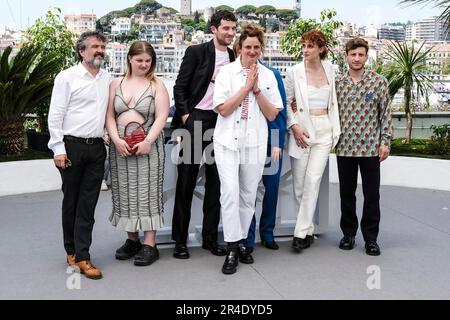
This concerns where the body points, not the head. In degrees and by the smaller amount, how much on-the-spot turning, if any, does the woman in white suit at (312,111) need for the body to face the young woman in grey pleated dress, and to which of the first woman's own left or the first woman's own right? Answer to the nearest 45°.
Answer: approximately 90° to the first woman's own right

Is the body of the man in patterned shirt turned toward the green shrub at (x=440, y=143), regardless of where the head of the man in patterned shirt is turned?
no

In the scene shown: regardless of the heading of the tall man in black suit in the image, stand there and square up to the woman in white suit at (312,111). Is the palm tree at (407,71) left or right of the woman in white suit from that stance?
left

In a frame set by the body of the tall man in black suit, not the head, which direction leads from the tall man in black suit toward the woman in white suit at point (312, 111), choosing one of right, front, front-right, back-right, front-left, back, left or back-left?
front-left

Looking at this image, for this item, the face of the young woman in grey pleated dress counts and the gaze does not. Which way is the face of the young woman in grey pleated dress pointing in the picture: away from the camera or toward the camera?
toward the camera

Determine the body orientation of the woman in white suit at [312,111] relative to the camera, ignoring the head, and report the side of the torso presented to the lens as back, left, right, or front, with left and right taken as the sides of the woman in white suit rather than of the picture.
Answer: front

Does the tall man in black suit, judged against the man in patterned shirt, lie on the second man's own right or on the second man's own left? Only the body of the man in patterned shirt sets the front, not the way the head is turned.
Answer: on the second man's own right

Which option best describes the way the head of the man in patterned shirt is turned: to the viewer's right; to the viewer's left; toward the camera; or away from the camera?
toward the camera

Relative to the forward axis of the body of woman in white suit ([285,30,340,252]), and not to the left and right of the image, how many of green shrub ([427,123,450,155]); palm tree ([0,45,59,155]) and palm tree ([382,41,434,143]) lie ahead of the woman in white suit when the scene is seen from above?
0

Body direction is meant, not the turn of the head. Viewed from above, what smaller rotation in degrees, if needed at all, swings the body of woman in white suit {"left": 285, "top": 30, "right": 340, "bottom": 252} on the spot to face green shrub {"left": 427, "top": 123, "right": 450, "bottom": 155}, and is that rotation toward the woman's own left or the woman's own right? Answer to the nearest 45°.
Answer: approximately 180°

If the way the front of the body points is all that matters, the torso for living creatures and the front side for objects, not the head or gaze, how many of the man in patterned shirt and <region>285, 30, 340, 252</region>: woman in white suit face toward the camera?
2

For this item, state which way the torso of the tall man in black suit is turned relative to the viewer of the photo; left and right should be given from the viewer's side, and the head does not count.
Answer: facing the viewer and to the right of the viewer

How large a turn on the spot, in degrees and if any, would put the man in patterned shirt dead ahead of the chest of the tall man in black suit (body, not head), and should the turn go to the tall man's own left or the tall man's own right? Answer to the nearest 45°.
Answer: approximately 45° to the tall man's own left

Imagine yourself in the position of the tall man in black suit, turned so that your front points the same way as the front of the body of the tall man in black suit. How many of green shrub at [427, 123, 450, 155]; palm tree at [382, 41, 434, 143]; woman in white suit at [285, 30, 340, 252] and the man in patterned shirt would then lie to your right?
0

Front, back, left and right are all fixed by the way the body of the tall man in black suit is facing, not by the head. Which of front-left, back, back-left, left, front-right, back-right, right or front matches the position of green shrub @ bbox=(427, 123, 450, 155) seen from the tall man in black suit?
left

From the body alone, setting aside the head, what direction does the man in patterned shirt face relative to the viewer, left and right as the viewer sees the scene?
facing the viewer

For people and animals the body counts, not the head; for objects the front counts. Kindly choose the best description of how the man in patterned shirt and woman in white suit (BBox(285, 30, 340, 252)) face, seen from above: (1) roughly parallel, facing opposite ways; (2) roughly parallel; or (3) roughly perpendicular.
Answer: roughly parallel
